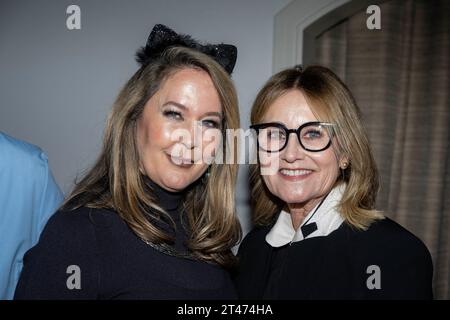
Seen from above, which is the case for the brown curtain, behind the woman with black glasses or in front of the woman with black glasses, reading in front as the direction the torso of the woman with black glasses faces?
behind

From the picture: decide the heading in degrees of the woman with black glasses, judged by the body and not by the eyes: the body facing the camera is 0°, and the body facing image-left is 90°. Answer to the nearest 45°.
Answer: approximately 45°
